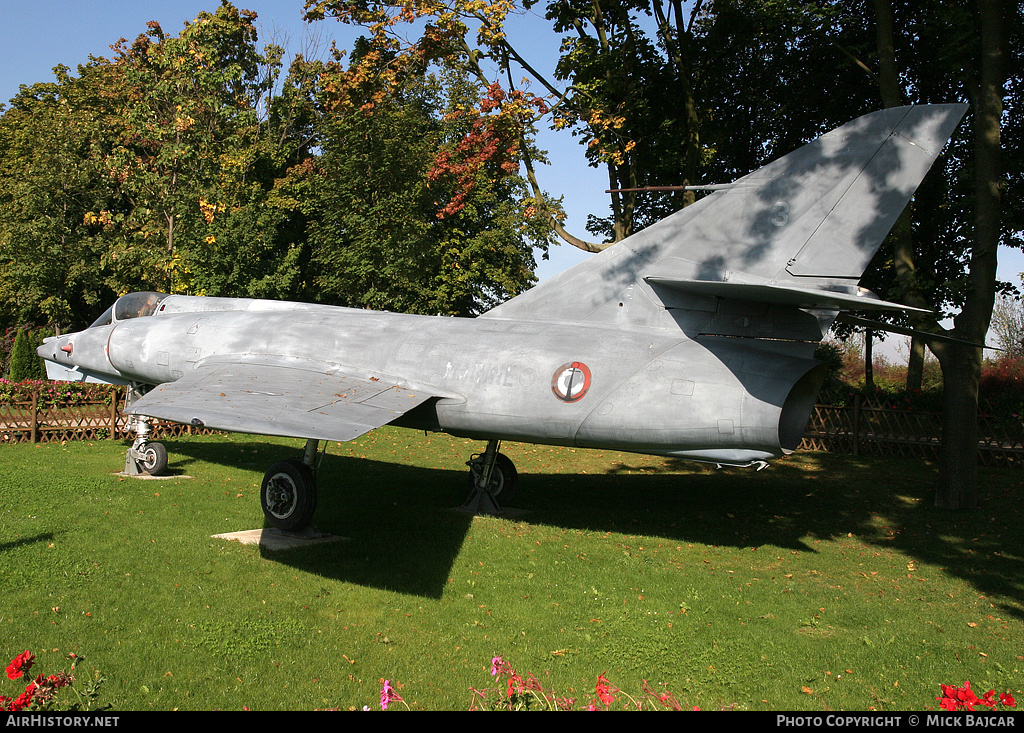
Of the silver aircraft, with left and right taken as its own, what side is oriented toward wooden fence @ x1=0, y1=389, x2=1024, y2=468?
right

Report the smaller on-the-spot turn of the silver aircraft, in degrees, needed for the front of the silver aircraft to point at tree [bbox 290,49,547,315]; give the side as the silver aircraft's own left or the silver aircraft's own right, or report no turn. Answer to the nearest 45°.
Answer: approximately 45° to the silver aircraft's own right

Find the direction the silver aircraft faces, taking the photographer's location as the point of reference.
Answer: facing away from the viewer and to the left of the viewer

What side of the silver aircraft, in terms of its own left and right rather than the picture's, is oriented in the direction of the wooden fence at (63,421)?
front

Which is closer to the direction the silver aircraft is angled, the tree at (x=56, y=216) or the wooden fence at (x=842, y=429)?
the tree

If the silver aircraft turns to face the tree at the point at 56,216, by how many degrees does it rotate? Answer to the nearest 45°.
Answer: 0° — it already faces it
